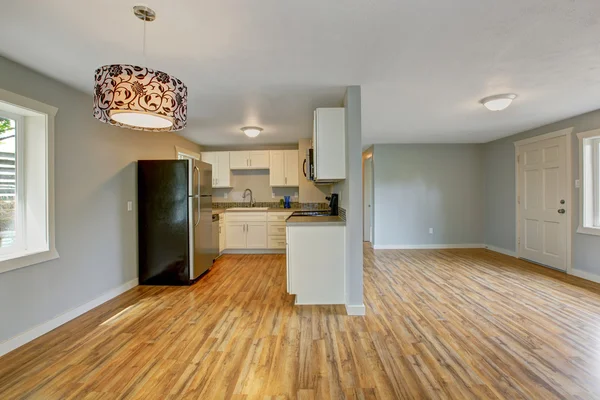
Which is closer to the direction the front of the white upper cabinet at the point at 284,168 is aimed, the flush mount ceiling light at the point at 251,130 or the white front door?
the flush mount ceiling light

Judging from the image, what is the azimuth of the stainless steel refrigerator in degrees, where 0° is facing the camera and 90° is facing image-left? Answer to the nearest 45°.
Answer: approximately 315°

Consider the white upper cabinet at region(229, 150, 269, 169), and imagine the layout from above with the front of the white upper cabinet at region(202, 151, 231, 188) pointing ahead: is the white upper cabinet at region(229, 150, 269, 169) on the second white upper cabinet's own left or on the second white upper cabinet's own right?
on the second white upper cabinet's own left

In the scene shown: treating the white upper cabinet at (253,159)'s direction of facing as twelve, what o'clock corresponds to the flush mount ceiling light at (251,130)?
The flush mount ceiling light is roughly at 12 o'clock from the white upper cabinet.

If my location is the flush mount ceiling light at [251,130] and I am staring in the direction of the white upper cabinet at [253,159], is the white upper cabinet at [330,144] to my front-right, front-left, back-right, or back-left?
back-right

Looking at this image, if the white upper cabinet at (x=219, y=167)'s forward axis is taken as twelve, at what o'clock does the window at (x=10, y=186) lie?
The window is roughly at 1 o'clock from the white upper cabinet.

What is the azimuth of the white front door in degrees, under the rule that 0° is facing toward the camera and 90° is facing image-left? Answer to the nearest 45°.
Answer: approximately 45°
